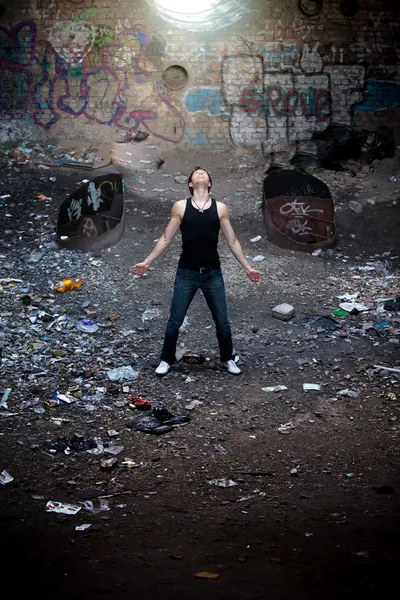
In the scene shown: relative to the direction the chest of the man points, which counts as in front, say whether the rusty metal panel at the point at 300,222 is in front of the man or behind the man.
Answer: behind

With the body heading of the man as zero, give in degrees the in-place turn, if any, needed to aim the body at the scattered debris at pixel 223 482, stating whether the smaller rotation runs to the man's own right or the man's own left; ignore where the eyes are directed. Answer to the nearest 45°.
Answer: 0° — they already face it

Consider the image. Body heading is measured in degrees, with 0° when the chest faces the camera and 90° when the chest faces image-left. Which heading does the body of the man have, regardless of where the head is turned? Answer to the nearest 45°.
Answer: approximately 0°

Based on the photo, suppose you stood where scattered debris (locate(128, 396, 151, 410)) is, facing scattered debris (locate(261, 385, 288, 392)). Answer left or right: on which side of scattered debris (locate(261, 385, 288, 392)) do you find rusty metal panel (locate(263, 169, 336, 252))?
left

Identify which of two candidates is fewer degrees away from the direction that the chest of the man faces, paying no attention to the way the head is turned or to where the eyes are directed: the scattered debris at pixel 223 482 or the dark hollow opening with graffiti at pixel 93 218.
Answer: the scattered debris
